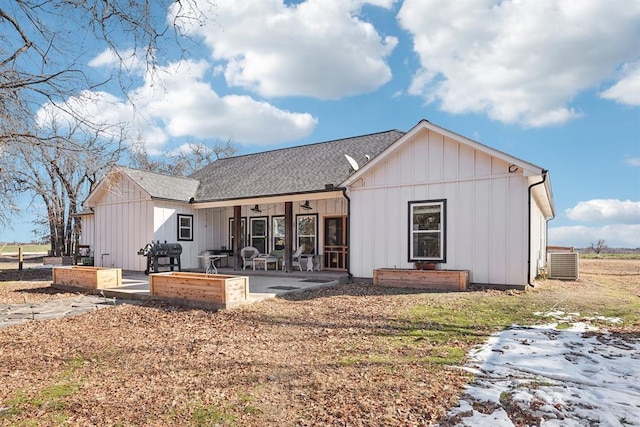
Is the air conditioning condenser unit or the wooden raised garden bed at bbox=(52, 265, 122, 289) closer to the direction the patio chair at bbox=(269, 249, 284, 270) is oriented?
the wooden raised garden bed

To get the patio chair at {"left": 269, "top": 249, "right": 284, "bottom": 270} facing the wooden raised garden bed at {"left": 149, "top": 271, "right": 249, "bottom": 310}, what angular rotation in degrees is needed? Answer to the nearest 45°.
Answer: approximately 45° to its left

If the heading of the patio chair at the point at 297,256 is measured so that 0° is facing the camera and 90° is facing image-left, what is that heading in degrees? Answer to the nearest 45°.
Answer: approximately 45°

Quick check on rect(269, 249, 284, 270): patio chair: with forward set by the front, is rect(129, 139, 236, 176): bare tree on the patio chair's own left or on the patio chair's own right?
on the patio chair's own right

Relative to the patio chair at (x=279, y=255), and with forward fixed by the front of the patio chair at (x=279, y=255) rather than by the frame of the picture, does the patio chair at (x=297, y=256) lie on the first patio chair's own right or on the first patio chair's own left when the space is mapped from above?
on the first patio chair's own left

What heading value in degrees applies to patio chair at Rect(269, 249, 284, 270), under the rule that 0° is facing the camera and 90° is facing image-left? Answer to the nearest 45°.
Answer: approximately 45°
